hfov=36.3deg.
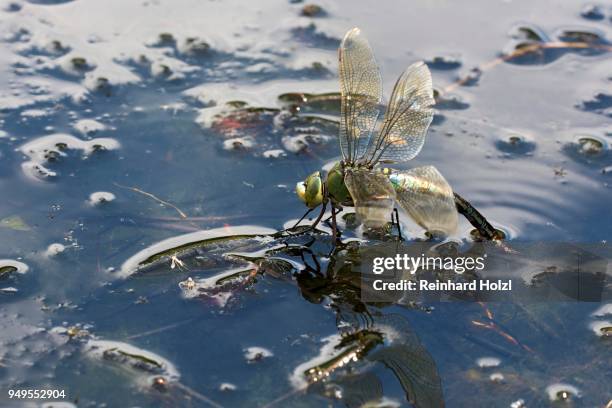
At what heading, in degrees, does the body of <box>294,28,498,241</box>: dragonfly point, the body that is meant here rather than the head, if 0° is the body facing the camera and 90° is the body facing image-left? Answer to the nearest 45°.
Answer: approximately 90°

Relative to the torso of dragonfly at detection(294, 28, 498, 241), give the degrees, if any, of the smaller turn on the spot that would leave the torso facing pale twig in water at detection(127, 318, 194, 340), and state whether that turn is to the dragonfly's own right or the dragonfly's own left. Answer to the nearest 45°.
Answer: approximately 45° to the dragonfly's own left

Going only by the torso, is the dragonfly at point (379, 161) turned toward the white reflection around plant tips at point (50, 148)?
yes

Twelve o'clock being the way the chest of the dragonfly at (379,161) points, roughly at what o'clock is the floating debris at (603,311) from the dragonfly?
The floating debris is roughly at 7 o'clock from the dragonfly.

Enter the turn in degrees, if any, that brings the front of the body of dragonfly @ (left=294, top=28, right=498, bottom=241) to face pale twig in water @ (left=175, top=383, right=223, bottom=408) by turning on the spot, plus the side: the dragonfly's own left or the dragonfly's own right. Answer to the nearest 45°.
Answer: approximately 90° to the dragonfly's own left

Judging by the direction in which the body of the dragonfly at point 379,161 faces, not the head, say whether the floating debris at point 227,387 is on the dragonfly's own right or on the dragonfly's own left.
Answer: on the dragonfly's own left

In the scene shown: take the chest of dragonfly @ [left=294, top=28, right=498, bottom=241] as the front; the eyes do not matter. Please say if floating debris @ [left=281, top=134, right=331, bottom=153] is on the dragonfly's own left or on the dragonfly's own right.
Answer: on the dragonfly's own right

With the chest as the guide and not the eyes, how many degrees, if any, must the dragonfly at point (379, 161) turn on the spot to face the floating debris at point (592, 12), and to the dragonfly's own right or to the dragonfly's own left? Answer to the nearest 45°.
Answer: approximately 135° to the dragonfly's own right

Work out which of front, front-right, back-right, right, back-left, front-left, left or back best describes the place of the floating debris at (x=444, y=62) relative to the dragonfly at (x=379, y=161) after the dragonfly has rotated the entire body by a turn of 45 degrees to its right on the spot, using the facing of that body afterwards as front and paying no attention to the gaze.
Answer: front-right

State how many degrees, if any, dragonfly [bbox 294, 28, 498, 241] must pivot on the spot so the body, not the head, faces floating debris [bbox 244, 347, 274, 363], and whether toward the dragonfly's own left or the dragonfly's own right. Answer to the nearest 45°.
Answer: approximately 90° to the dragonfly's own left

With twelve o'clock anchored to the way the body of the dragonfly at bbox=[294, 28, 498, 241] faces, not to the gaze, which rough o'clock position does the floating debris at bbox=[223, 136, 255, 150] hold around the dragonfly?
The floating debris is roughly at 1 o'clock from the dragonfly.

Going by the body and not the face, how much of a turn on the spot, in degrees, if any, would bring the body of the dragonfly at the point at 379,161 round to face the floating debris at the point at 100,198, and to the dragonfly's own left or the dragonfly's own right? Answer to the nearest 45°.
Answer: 0° — it already faces it

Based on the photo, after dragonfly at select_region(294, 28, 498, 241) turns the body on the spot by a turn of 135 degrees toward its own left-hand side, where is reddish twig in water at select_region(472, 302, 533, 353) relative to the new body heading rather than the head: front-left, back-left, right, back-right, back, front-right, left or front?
front

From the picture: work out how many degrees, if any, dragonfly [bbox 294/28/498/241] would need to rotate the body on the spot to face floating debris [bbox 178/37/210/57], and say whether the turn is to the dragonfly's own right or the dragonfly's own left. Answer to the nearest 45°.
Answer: approximately 45° to the dragonfly's own right
